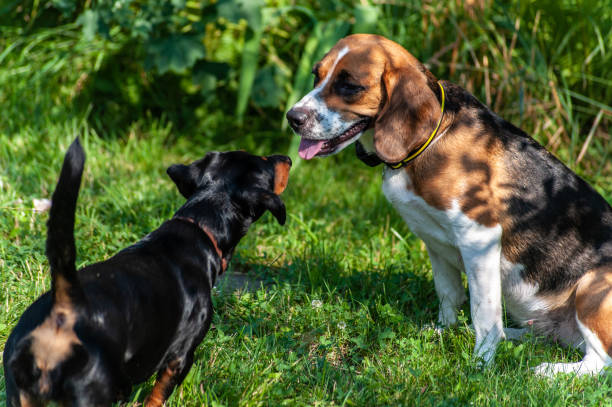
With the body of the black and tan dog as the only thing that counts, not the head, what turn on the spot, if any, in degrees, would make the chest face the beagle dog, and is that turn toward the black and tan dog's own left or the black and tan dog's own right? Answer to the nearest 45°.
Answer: approximately 45° to the black and tan dog's own right

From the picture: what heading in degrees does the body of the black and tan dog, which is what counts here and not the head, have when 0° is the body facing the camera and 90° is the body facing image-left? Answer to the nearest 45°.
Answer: approximately 225°
